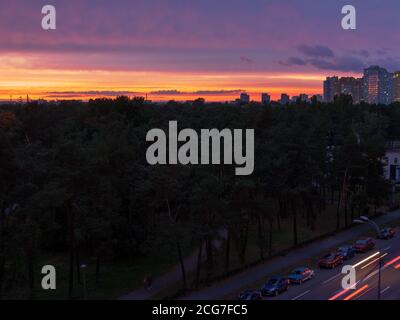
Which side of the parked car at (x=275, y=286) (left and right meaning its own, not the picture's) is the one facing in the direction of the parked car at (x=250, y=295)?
front

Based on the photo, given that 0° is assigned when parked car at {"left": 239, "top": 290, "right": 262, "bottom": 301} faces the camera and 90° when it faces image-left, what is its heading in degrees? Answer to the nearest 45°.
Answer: approximately 45°

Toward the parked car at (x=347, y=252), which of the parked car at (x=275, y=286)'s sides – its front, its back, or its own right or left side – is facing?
back

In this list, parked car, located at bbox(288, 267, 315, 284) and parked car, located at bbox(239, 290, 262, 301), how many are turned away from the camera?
0

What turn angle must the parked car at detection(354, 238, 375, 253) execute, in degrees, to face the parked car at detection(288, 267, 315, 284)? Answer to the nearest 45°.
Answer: approximately 45° to its left

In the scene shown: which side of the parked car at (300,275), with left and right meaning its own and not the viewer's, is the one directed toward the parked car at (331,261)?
back
